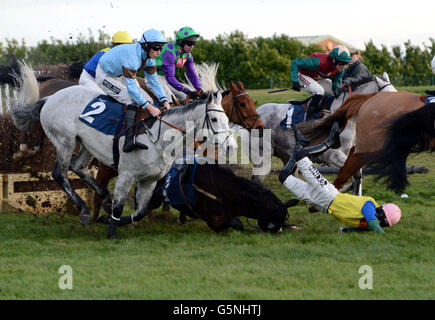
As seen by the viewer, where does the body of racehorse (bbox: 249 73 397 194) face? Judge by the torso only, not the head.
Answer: to the viewer's right

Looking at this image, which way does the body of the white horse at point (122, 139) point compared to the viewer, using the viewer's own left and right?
facing to the right of the viewer

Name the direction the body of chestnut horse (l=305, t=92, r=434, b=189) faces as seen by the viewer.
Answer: to the viewer's right

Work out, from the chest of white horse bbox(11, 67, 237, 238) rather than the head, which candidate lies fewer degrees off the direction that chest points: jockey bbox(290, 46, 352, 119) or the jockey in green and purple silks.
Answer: the jockey

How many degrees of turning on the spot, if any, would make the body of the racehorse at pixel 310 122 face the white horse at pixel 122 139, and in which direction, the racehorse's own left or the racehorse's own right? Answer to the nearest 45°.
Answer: approximately 135° to the racehorse's own right

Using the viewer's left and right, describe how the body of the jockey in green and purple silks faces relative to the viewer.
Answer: facing the viewer and to the right of the viewer

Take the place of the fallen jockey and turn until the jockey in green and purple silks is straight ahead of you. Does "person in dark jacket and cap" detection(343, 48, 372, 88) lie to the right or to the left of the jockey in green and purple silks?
right

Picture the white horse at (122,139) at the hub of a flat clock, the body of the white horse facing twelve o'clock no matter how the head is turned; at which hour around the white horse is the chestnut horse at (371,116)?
The chestnut horse is roughly at 12 o'clock from the white horse.

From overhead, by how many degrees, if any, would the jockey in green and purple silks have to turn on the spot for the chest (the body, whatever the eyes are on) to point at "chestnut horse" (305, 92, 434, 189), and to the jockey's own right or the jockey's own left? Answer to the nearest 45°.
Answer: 0° — they already face it

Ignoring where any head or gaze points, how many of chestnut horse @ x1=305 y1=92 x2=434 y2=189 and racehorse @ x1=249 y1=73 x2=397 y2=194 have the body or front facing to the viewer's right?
2
